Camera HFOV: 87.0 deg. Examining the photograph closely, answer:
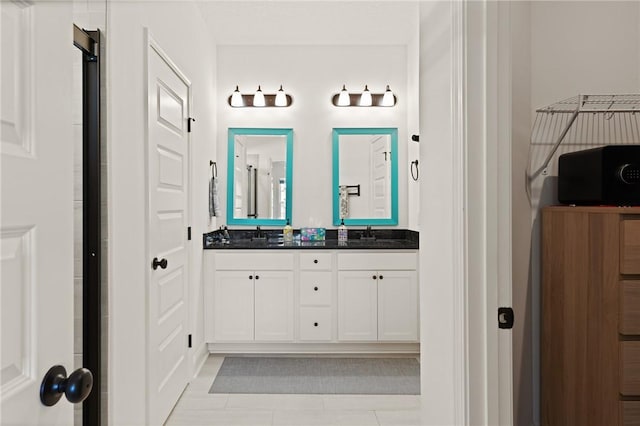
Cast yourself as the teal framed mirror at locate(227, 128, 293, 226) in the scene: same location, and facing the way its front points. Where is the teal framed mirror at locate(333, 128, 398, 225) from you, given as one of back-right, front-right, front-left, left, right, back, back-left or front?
left

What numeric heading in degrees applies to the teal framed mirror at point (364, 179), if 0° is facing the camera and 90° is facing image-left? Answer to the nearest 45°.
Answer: approximately 0°

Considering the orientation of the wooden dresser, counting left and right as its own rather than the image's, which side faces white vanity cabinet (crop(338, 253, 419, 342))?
back

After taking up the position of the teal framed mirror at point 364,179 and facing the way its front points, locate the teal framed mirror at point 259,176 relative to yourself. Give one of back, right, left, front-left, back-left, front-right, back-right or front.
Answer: right

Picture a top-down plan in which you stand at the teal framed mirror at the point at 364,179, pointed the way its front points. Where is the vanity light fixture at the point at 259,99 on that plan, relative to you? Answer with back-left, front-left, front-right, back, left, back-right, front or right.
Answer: right

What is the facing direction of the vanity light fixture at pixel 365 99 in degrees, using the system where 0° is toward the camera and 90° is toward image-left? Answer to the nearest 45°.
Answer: approximately 0°

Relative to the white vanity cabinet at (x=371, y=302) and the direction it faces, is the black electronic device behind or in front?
in front
